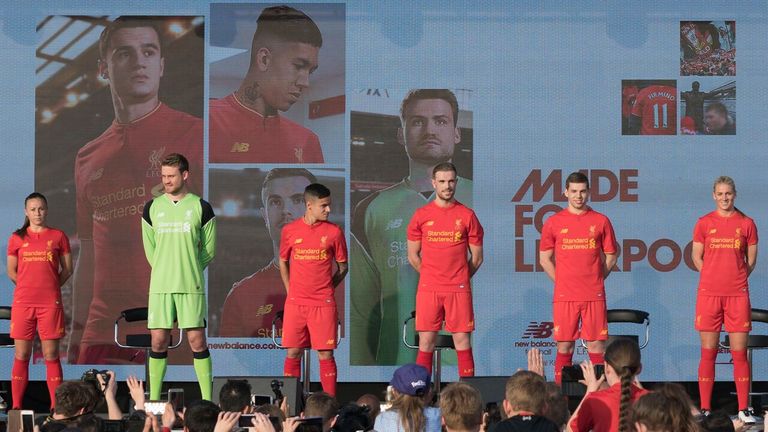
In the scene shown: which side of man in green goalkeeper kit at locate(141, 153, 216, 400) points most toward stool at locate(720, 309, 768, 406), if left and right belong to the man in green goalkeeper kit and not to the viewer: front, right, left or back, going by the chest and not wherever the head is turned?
left

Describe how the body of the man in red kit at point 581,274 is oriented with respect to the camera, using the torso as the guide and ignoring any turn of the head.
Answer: toward the camera

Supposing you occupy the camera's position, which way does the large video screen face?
facing the viewer

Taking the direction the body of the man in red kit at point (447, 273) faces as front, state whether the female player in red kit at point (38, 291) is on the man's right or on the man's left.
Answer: on the man's right

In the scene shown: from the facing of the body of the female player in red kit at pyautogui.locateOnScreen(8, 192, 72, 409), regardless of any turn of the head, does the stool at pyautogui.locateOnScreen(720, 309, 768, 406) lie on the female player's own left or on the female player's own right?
on the female player's own left

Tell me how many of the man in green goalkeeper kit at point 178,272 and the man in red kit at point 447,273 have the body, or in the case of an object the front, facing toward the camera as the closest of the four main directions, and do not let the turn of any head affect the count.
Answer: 2

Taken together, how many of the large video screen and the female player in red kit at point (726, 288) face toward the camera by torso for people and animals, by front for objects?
2

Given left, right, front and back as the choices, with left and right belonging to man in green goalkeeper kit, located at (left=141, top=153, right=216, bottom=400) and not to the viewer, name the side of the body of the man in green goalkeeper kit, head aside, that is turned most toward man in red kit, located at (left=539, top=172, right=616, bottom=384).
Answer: left

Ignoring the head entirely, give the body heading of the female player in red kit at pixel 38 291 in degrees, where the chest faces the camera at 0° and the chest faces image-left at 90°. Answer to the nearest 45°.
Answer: approximately 0°

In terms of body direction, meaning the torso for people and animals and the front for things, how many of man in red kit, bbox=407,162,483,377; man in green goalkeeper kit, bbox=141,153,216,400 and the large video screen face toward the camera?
3

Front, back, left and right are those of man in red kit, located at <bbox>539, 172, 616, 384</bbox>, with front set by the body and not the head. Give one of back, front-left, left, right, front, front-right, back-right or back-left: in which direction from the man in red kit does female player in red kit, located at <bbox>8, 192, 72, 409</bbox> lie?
right
